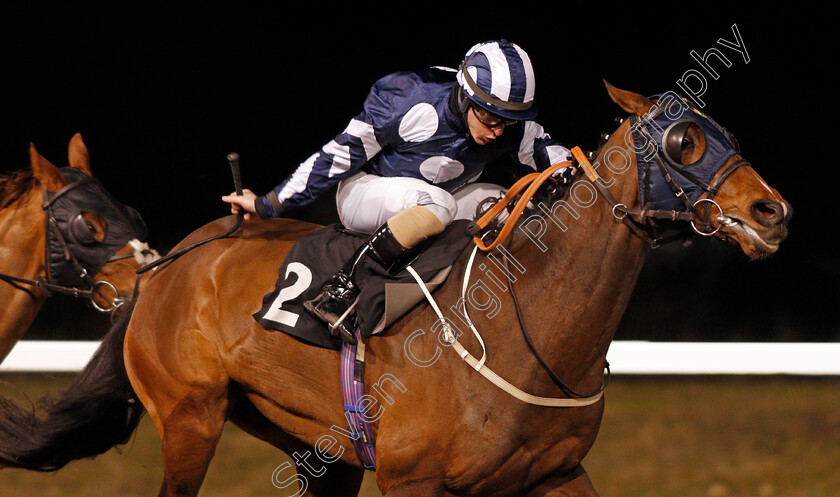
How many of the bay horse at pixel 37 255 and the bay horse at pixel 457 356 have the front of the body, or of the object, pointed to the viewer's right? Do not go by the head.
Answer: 2

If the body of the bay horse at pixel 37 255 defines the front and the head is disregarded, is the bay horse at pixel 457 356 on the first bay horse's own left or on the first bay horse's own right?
on the first bay horse's own right

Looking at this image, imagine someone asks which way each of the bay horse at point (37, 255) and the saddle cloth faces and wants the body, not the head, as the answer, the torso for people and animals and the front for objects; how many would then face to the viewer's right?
2

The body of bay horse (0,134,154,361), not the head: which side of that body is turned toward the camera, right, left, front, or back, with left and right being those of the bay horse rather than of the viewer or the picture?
right

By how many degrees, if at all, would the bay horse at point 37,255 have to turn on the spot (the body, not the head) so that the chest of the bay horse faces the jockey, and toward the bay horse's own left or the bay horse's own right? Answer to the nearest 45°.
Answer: approximately 45° to the bay horse's own right

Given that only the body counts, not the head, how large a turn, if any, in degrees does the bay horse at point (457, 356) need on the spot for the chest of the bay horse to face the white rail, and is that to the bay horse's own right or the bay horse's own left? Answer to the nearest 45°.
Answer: approximately 45° to the bay horse's own left

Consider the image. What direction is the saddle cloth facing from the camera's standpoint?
to the viewer's right

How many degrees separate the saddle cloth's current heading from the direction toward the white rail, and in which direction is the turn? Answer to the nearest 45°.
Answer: approximately 45° to its left

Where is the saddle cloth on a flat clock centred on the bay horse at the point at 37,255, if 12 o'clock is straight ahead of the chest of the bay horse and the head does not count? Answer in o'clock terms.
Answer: The saddle cloth is roughly at 2 o'clock from the bay horse.

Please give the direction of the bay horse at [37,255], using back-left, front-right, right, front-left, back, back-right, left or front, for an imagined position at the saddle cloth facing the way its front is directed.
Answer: back-left

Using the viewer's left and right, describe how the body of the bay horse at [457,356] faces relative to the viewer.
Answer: facing to the right of the viewer

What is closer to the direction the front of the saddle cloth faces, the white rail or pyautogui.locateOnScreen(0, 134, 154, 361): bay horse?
the white rail
